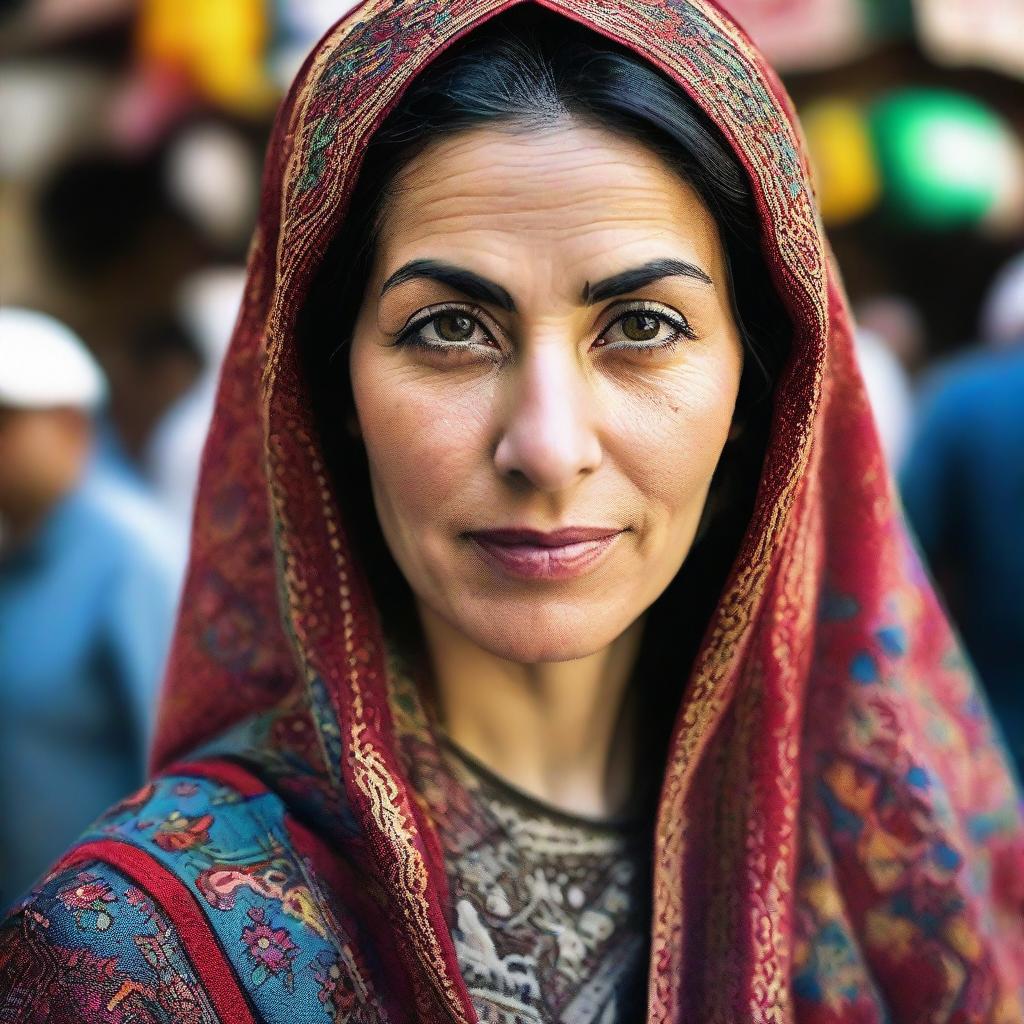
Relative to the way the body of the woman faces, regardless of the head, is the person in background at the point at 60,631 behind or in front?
behind

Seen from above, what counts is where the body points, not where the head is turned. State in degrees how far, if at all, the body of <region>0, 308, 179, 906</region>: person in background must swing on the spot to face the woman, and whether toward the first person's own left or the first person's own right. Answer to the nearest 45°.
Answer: approximately 45° to the first person's own left

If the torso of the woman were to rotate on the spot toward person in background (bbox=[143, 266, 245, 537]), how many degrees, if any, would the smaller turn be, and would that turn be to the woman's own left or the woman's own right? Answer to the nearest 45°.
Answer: approximately 180°

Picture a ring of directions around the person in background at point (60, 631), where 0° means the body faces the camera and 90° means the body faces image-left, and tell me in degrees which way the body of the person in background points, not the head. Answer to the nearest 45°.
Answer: approximately 45°

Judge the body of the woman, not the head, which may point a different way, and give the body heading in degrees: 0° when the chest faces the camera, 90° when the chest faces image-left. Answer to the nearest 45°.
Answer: approximately 0°

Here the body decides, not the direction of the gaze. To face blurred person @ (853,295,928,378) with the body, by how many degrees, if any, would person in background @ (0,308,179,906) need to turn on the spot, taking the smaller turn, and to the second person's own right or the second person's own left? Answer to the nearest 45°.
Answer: approximately 180°

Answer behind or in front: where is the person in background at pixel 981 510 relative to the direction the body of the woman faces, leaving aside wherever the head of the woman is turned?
behind

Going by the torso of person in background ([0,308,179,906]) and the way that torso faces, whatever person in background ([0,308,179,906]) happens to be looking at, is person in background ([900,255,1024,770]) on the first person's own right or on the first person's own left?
on the first person's own left
